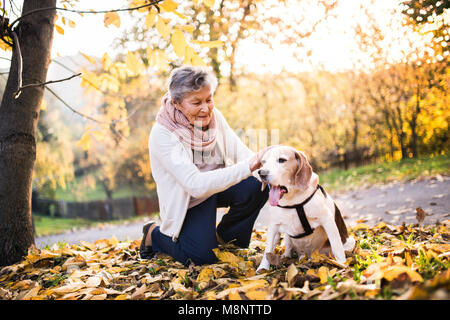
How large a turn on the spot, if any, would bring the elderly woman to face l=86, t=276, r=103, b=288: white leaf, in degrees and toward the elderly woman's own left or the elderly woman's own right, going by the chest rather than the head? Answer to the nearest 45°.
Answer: approximately 90° to the elderly woman's own right

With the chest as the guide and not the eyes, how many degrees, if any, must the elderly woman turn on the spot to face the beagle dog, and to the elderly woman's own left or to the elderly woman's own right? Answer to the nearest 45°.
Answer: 0° — they already face it

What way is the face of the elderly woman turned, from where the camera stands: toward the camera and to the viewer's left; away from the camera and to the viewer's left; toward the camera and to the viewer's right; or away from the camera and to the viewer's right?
toward the camera and to the viewer's right

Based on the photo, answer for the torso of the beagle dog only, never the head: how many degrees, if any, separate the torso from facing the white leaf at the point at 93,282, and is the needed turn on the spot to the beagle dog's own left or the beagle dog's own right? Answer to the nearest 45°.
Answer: approximately 45° to the beagle dog's own right

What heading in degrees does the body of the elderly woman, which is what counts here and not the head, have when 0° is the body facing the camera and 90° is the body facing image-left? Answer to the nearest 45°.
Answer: approximately 315°

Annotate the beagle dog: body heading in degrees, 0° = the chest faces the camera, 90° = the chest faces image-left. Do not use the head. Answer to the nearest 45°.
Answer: approximately 45°
